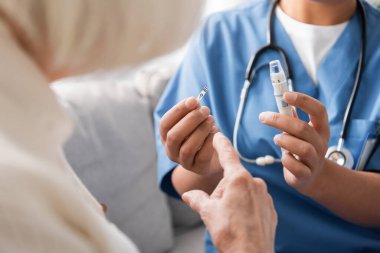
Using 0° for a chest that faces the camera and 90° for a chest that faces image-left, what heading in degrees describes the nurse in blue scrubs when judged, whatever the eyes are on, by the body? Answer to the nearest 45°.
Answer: approximately 0°
